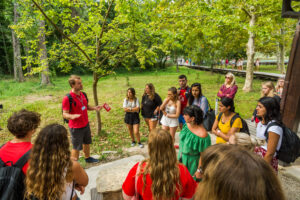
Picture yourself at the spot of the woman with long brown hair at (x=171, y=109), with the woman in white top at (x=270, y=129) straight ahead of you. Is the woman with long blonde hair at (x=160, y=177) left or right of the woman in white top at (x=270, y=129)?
right

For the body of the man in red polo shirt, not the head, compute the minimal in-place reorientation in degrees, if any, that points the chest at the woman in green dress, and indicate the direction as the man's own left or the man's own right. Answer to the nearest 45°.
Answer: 0° — they already face them

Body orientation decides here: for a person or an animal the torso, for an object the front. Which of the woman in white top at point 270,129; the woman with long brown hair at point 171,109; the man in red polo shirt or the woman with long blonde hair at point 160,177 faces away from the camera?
the woman with long blonde hair at point 160,177

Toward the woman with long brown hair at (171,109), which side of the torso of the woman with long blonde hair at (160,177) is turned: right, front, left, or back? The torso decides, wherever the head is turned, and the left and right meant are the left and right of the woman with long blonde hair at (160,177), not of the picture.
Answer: front

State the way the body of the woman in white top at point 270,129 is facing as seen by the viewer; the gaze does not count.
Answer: to the viewer's left

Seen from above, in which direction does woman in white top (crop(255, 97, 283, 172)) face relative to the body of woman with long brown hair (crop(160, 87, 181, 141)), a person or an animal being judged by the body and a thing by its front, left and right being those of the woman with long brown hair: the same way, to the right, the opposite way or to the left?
to the right

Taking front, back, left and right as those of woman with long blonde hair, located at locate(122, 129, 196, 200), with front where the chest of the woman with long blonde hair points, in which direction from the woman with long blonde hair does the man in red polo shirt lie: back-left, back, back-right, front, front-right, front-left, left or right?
front-left

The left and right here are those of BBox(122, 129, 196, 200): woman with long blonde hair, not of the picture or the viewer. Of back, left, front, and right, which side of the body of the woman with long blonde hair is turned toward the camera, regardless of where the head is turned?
back

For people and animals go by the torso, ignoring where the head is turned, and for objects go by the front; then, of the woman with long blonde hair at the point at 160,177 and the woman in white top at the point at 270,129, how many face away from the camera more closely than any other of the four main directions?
1

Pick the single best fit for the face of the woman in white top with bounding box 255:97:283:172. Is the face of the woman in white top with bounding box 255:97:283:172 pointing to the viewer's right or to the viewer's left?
to the viewer's left

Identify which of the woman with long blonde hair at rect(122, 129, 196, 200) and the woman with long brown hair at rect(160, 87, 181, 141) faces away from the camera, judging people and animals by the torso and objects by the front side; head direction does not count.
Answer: the woman with long blonde hair at rect(122, 129, 196, 200)

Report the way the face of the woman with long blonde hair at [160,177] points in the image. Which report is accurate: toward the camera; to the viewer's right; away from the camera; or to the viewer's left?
away from the camera

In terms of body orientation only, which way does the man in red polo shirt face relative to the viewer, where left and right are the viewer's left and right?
facing the viewer and to the right of the viewer

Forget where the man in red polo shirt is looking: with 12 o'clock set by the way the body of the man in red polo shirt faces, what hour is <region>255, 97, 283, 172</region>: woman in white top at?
The woman in white top is roughly at 12 o'clock from the man in red polo shirt.

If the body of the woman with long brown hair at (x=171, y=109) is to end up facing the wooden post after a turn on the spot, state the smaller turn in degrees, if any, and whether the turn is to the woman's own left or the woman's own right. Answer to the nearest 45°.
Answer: approximately 135° to the woman's own left

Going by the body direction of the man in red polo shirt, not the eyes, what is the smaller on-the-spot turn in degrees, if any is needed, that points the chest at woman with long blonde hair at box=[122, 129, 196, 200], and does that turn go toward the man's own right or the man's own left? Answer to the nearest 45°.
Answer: approximately 45° to the man's own right

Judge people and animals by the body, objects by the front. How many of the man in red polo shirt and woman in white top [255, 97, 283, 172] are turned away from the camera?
0
